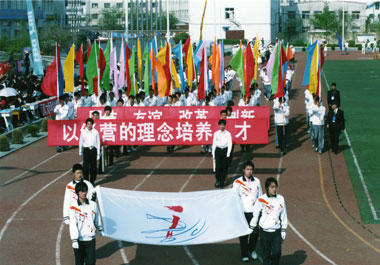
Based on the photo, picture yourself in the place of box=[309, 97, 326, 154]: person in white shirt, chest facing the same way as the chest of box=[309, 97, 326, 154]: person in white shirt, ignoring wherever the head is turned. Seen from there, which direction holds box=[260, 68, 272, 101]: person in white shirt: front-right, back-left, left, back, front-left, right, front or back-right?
back

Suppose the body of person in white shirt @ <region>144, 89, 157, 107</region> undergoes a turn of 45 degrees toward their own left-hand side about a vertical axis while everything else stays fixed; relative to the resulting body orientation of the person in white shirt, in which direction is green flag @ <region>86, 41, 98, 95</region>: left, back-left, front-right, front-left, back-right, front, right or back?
back-right

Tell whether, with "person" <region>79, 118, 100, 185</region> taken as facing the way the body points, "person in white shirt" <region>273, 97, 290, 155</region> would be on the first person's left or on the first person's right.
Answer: on the first person's left

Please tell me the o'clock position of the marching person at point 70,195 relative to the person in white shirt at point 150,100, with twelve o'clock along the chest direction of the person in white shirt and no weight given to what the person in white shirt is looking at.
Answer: The marching person is roughly at 12 o'clock from the person in white shirt.

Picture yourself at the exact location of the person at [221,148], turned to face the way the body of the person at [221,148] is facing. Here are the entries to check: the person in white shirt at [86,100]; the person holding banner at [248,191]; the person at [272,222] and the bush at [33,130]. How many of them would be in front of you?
2

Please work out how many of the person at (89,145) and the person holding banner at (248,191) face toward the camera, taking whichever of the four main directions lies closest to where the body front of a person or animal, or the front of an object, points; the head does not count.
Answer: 2

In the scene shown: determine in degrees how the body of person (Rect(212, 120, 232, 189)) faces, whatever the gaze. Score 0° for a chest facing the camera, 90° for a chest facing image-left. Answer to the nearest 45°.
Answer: approximately 0°

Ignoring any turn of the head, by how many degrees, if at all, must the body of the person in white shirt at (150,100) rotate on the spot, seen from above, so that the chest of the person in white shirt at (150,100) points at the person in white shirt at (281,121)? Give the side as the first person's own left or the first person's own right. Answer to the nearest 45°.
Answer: approximately 45° to the first person's own left

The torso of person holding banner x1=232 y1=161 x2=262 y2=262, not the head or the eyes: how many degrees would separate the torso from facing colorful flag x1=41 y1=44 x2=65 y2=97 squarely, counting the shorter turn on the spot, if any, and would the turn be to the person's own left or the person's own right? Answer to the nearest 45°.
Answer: approximately 135° to the person's own right
